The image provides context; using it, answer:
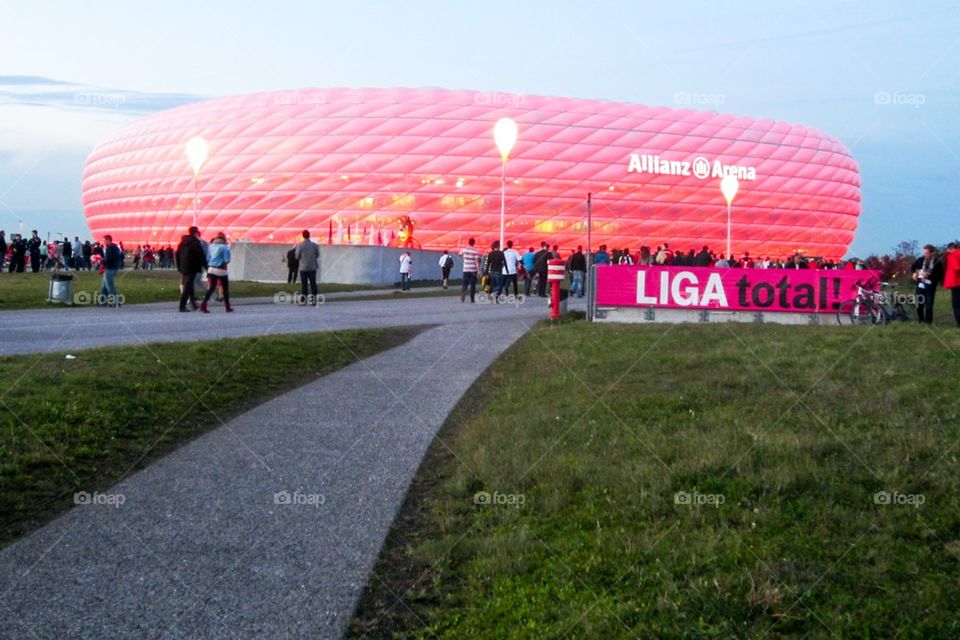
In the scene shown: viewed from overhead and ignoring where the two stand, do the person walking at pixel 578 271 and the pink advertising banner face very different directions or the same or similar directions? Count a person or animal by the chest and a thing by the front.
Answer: very different directions

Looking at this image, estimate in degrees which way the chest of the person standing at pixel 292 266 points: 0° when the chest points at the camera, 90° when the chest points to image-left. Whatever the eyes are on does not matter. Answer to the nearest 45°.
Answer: approximately 180°

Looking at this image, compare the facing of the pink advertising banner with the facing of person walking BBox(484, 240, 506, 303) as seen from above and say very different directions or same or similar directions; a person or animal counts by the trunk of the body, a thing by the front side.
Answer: very different directions

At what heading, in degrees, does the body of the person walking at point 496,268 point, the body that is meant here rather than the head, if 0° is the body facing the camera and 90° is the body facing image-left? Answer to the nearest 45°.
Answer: approximately 180°

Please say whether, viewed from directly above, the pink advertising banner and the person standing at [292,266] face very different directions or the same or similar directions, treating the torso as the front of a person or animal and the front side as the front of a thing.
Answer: very different directions

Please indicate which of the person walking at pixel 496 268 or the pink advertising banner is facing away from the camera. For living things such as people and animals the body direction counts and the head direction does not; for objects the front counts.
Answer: the person walking

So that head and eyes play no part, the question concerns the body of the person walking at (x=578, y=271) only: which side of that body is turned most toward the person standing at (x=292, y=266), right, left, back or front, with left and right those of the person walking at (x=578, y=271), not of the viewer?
left

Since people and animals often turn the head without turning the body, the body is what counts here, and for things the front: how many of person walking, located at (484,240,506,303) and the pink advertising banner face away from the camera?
1

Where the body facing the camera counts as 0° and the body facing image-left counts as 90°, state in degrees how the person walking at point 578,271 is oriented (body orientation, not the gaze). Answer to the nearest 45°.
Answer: approximately 180°
